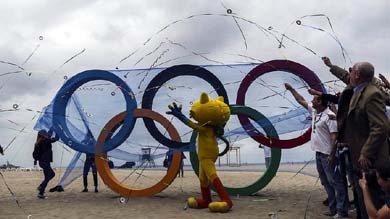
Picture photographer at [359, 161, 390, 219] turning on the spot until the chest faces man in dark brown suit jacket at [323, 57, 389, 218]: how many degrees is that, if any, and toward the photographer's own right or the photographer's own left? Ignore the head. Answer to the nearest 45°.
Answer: approximately 45° to the photographer's own right

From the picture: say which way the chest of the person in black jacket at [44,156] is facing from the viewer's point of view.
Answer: to the viewer's right

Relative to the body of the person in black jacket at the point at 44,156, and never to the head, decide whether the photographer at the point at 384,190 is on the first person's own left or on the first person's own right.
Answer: on the first person's own right

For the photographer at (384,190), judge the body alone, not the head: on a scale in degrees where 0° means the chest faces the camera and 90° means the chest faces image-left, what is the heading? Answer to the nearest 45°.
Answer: approximately 135°

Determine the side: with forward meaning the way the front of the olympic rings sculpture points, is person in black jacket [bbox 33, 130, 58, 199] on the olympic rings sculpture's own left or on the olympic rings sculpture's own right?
on the olympic rings sculpture's own right

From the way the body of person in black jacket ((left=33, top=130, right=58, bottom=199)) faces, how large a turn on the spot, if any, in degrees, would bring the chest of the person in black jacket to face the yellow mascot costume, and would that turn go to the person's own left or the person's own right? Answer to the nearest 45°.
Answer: approximately 45° to the person's own right

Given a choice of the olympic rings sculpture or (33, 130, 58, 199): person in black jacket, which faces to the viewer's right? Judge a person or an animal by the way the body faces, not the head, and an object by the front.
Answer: the person in black jacket
